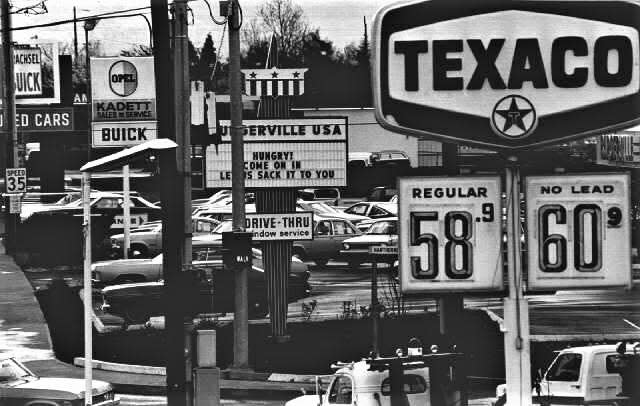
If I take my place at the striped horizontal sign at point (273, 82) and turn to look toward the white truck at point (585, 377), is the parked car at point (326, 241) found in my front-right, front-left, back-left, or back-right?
back-left

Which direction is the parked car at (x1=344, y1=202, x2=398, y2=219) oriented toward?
to the viewer's left

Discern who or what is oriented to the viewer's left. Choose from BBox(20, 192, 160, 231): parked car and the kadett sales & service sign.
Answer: the parked car

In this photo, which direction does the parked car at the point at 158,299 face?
to the viewer's left

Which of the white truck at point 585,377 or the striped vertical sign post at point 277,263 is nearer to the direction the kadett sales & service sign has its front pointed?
the white truck

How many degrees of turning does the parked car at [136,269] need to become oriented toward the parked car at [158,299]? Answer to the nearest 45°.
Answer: approximately 90° to its left

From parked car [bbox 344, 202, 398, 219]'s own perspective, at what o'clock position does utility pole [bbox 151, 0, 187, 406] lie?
The utility pole is roughly at 9 o'clock from the parked car.

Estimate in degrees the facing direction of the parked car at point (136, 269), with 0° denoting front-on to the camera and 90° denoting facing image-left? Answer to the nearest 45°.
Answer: approximately 90°

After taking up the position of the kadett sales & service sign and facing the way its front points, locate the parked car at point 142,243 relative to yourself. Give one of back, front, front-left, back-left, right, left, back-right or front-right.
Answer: back
